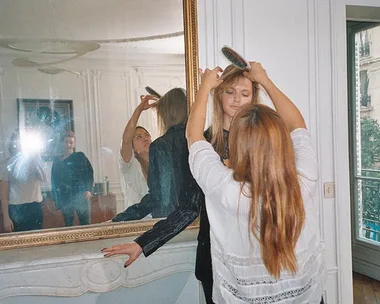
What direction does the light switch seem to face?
toward the camera

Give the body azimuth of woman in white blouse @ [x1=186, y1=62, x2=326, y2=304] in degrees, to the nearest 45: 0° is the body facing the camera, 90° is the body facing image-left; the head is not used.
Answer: approximately 180°

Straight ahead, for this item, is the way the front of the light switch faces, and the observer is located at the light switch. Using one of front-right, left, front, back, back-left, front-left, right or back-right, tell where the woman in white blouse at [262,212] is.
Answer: front

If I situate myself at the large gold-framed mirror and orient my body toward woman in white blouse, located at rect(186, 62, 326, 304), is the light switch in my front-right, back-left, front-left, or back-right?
front-left

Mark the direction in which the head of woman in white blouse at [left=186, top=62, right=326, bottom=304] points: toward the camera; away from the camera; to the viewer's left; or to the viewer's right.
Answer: away from the camera

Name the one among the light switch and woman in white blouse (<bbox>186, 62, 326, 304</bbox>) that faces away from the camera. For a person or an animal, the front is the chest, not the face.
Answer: the woman in white blouse

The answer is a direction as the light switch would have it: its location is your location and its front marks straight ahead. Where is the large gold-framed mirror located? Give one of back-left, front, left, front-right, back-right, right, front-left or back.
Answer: front-right

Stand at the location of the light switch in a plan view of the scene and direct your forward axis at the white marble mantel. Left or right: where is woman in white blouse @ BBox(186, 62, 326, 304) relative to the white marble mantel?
left

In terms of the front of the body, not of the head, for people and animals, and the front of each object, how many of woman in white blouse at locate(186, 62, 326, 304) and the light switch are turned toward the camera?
1

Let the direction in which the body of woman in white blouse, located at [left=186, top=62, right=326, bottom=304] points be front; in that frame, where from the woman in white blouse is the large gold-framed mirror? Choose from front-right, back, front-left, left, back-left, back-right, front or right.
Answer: front-left

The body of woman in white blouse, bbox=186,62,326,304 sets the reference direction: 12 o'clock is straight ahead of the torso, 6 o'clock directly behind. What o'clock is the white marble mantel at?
The white marble mantel is roughly at 10 o'clock from the woman in white blouse.

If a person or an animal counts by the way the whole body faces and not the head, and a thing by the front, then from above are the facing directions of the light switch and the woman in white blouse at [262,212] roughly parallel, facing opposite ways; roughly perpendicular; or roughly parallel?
roughly parallel, facing opposite ways
